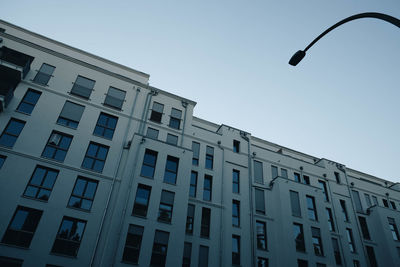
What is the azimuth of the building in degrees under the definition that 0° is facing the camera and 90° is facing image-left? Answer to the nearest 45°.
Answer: approximately 315°
